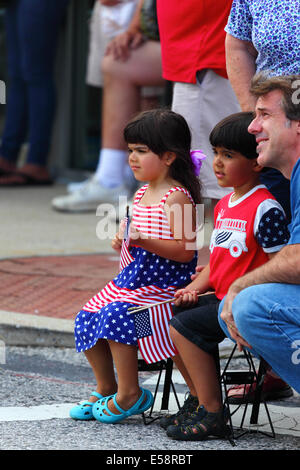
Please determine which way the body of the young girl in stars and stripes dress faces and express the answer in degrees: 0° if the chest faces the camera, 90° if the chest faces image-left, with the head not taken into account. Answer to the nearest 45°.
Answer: approximately 45°

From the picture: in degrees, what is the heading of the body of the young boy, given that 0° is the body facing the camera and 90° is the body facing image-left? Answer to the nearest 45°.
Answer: approximately 45°
